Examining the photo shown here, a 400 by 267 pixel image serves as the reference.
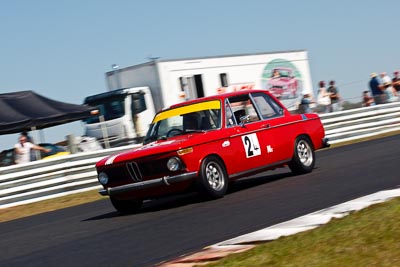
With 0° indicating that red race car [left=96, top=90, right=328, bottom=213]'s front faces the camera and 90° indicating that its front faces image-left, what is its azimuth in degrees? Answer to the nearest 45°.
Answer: approximately 45°
